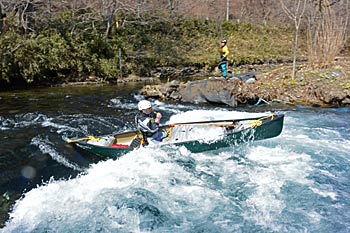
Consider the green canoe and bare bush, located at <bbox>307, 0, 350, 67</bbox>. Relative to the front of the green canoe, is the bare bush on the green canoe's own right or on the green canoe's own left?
on the green canoe's own left

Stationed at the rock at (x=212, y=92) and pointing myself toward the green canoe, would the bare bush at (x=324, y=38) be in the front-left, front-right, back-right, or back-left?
back-left

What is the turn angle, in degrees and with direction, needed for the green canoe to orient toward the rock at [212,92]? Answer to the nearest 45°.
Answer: approximately 90° to its left

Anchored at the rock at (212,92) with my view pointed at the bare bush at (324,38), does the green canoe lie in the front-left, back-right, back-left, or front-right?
back-right

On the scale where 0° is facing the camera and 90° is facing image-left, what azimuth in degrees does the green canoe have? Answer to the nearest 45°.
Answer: approximately 270°
